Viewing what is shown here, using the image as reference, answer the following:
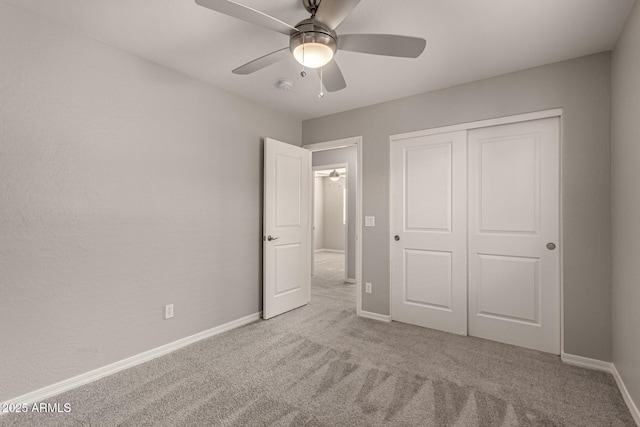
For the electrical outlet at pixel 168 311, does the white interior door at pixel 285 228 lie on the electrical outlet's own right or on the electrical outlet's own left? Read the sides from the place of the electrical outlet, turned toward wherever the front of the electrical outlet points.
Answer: on the electrical outlet's own left

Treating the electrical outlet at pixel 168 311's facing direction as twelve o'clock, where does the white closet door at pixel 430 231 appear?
The white closet door is roughly at 11 o'clock from the electrical outlet.

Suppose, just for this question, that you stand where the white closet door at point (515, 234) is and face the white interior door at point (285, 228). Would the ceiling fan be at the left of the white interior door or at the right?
left

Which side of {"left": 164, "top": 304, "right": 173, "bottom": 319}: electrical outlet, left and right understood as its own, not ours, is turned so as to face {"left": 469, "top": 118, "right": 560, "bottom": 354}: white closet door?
front

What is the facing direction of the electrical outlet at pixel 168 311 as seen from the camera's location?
facing the viewer and to the right of the viewer
